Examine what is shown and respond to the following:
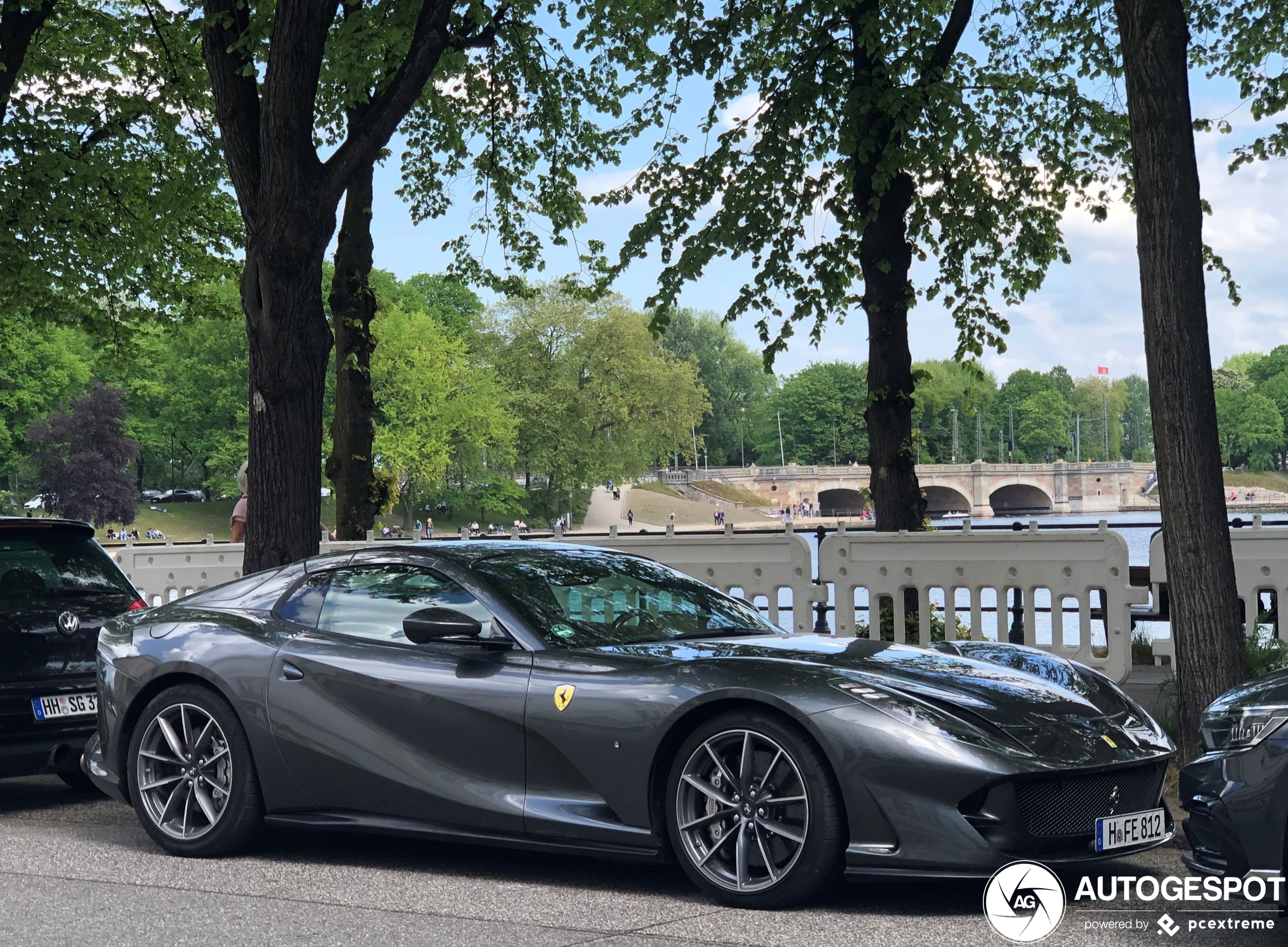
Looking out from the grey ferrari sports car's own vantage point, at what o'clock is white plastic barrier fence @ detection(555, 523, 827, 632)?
The white plastic barrier fence is roughly at 8 o'clock from the grey ferrari sports car.

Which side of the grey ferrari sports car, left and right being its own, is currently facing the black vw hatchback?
back

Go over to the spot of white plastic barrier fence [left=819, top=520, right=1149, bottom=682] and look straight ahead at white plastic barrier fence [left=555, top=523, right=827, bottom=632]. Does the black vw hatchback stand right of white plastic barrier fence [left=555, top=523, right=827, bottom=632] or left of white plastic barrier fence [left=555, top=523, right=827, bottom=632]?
left

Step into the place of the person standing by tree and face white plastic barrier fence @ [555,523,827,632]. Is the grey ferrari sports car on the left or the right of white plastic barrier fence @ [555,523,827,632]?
right

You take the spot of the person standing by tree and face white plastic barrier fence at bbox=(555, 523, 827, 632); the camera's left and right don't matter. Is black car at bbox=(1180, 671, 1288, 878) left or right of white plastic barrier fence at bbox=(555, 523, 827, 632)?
right

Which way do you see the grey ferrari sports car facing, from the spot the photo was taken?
facing the viewer and to the right of the viewer

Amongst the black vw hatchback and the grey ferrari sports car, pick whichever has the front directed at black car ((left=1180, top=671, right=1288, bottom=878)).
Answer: the grey ferrari sports car

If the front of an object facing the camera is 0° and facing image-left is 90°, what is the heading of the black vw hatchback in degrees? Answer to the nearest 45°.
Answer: approximately 135°

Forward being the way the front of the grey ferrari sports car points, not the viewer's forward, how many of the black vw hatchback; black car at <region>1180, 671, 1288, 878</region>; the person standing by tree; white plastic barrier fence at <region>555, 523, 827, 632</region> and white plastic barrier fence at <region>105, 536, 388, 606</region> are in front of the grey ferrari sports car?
1

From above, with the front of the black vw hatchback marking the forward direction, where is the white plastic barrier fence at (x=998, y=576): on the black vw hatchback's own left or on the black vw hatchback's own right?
on the black vw hatchback's own right

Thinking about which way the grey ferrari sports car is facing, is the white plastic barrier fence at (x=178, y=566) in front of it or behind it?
behind

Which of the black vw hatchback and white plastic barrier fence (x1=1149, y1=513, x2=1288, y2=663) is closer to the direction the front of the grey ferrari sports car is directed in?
the white plastic barrier fence
